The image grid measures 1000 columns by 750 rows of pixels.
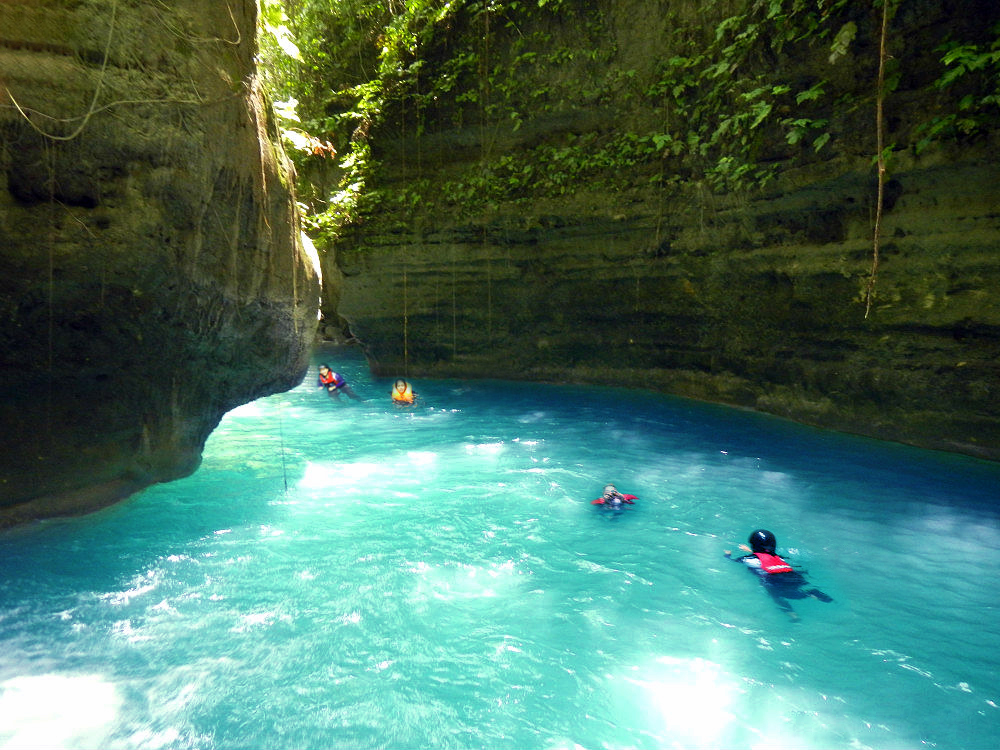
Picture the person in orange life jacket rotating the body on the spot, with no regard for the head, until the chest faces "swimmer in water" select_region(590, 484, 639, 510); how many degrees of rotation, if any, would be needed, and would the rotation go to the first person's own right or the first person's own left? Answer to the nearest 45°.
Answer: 0° — they already face them

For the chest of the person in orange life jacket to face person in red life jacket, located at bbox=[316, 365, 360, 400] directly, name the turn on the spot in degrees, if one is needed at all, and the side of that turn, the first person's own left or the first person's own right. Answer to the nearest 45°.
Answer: approximately 135° to the first person's own right

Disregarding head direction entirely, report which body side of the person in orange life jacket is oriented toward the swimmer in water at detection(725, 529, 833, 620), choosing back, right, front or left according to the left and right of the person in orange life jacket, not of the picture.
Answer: front

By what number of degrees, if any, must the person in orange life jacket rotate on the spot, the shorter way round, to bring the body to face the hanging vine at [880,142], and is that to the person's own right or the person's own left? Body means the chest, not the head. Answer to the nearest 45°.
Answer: approximately 45° to the person's own left

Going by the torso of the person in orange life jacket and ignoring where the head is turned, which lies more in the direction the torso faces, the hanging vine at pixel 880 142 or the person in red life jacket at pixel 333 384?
the hanging vine

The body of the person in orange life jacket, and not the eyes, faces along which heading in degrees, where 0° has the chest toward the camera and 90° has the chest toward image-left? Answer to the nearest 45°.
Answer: approximately 0°
